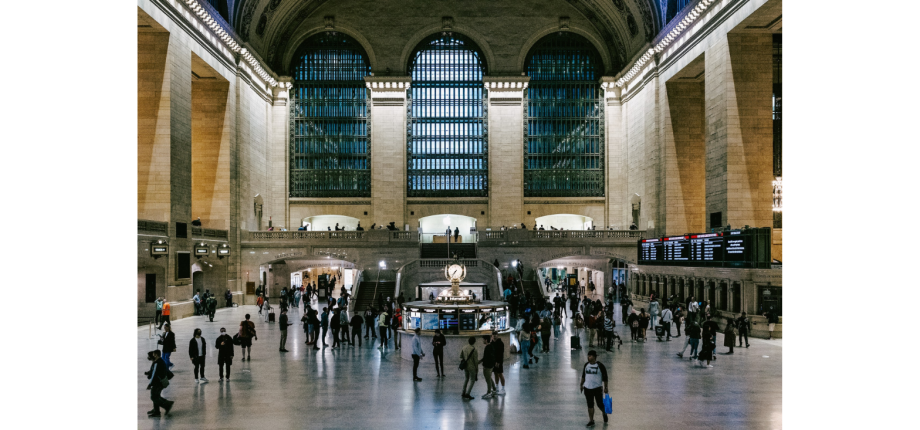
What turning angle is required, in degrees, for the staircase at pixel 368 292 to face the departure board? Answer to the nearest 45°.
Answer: approximately 45° to its left

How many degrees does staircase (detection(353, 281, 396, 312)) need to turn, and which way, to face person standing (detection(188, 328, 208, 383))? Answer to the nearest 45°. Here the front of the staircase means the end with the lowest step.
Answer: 0° — it already faces them

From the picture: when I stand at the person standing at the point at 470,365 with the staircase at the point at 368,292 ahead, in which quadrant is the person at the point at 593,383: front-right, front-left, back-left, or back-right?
back-right

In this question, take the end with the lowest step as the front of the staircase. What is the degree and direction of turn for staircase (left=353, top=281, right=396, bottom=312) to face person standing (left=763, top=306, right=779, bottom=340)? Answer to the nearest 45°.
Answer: approximately 45° to its left

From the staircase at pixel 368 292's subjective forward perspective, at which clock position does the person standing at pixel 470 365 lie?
The person standing is roughly at 12 o'clock from the staircase.

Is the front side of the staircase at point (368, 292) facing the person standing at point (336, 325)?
yes

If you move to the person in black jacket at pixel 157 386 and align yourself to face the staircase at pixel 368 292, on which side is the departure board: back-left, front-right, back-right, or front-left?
front-right

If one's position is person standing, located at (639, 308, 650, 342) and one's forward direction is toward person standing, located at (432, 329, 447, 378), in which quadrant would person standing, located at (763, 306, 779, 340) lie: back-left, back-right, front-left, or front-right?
back-left

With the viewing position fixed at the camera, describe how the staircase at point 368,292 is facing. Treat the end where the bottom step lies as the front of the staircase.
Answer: facing the viewer

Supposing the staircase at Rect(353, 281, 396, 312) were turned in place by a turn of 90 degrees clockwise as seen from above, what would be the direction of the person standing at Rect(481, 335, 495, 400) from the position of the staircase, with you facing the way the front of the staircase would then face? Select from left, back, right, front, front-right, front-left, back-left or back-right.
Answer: left

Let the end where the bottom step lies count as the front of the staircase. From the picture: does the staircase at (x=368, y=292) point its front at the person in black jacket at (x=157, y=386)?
yes

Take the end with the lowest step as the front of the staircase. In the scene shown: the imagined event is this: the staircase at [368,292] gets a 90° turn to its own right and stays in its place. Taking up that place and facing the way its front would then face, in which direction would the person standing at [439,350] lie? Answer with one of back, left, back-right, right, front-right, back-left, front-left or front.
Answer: left

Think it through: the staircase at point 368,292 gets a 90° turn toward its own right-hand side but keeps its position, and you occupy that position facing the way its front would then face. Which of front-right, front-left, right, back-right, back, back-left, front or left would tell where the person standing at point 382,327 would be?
left

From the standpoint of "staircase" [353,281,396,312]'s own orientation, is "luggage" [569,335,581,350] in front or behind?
in front
